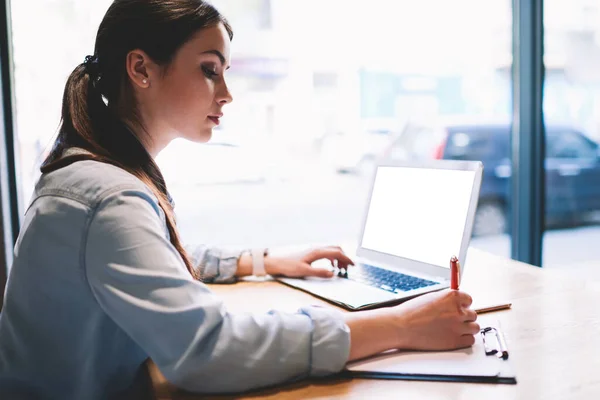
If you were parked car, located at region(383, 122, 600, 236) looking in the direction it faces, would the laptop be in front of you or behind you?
behind

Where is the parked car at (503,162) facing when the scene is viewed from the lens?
facing away from the viewer and to the right of the viewer

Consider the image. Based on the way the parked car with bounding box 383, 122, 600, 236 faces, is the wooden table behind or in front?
behind

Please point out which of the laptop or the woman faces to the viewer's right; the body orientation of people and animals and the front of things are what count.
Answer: the woman

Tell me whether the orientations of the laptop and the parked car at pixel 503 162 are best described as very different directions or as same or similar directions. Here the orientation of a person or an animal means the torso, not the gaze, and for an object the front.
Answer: very different directions

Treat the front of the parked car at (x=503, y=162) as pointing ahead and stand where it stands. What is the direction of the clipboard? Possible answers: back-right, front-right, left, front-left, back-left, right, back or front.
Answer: back-right

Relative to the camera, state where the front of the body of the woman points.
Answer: to the viewer's right

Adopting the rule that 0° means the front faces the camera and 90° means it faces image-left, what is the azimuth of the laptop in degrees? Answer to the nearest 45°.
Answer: approximately 45°

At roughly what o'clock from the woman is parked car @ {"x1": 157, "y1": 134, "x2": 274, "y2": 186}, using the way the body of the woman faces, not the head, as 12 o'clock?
The parked car is roughly at 9 o'clock from the woman.

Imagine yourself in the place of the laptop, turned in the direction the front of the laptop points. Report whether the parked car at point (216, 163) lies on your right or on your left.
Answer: on your right

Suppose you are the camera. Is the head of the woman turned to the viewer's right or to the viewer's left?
to the viewer's right
